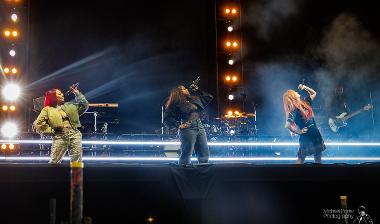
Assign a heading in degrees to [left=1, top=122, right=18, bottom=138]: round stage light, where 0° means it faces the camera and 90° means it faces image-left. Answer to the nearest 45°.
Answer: approximately 0°

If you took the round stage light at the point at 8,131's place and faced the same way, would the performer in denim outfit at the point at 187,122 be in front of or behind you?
in front

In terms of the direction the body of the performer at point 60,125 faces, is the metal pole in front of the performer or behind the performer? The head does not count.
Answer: in front
